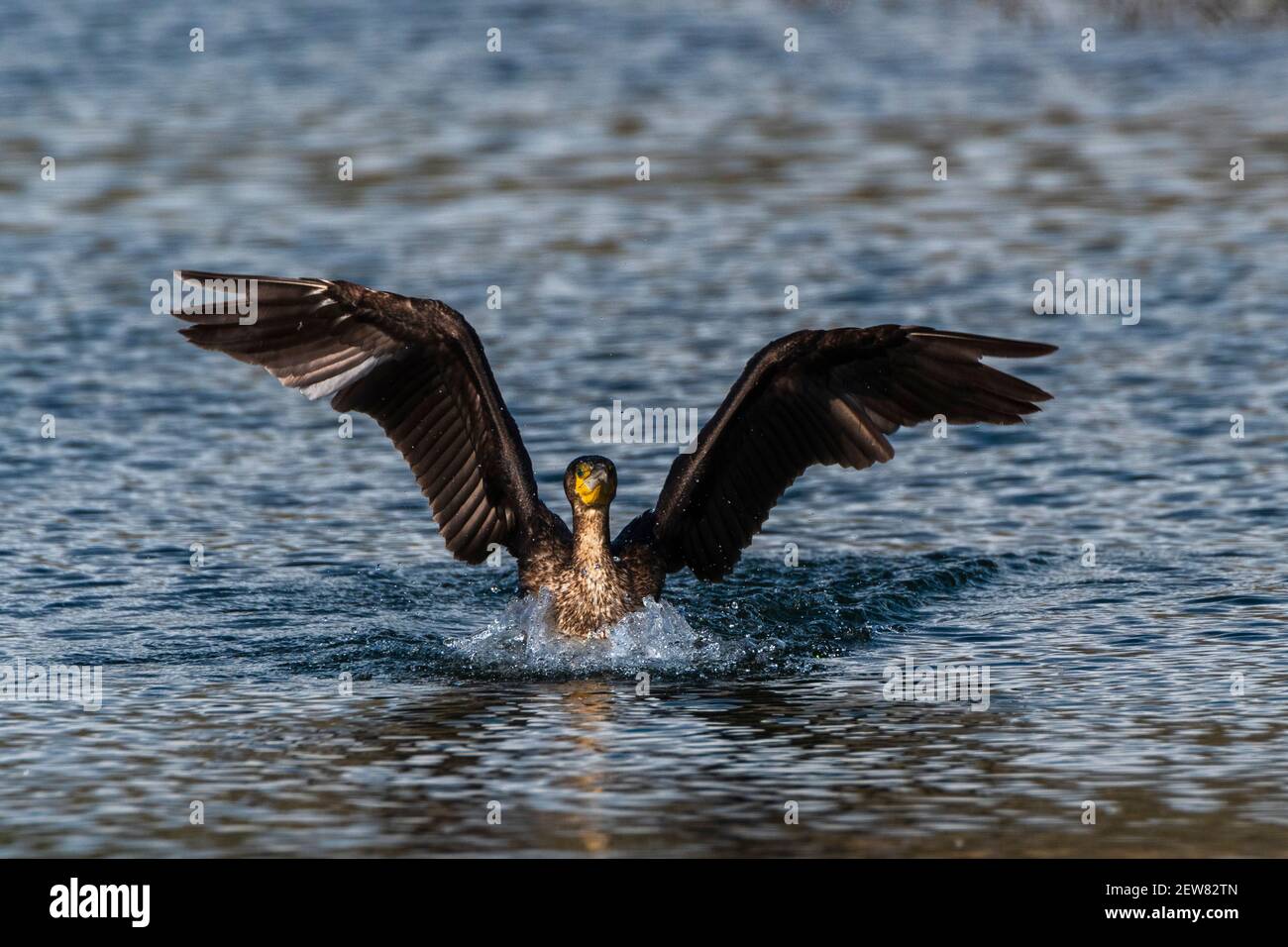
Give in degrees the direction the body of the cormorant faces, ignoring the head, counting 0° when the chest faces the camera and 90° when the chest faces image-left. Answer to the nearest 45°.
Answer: approximately 0°
